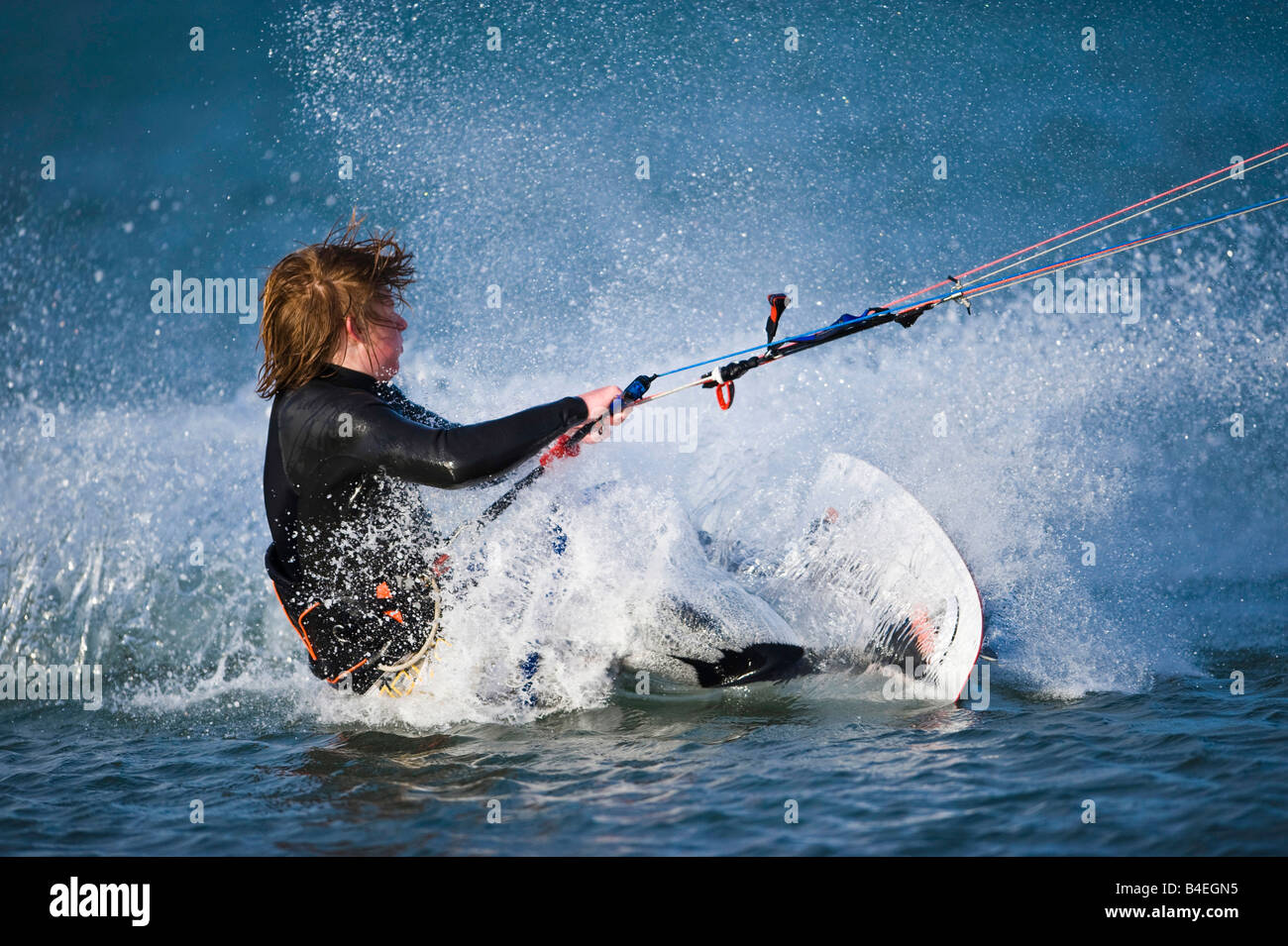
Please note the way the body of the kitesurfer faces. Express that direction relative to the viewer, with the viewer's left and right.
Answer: facing to the right of the viewer

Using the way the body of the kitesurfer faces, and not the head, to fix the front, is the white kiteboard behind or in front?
in front
